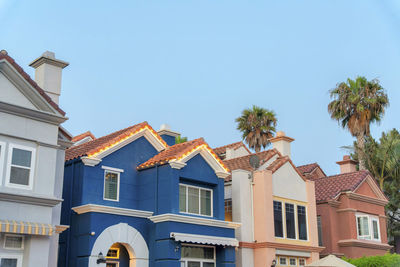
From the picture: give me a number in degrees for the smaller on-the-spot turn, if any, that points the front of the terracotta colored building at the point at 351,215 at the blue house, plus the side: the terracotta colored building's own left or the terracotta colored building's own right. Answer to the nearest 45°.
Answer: approximately 90° to the terracotta colored building's own right

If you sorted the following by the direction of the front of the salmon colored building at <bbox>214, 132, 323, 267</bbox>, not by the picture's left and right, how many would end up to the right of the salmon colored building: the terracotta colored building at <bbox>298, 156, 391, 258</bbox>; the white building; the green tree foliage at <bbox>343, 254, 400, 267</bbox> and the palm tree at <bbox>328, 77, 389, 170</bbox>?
1

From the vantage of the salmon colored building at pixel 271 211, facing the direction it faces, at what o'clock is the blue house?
The blue house is roughly at 3 o'clock from the salmon colored building.

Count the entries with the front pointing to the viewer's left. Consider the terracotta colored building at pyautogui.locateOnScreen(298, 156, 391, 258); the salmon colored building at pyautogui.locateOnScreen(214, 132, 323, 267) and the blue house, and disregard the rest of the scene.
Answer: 0

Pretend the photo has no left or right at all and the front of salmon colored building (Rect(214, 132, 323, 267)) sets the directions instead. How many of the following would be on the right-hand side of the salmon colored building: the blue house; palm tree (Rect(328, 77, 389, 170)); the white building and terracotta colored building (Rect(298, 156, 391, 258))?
2

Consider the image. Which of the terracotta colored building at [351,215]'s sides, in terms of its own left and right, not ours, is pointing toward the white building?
right

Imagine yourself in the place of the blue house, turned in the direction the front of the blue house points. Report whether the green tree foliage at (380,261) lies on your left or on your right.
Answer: on your left

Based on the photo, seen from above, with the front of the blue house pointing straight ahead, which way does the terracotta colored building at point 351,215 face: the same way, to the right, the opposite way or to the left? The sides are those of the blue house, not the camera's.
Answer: the same way

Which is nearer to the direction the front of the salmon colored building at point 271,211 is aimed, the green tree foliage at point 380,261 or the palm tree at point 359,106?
the green tree foliage

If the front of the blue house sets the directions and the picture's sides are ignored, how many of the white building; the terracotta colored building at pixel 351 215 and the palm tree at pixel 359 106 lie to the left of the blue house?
2

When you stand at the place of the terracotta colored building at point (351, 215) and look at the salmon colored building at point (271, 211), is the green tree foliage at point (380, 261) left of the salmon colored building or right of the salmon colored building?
left

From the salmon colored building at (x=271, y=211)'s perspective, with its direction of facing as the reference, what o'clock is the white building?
The white building is roughly at 3 o'clock from the salmon colored building.

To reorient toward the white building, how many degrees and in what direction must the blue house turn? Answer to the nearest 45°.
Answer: approximately 90° to its right

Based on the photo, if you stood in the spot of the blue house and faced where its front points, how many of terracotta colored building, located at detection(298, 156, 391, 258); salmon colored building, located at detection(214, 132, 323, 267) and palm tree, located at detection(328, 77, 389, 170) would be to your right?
0

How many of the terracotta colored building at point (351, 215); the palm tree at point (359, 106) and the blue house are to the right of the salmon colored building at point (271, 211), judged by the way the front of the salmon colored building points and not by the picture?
1

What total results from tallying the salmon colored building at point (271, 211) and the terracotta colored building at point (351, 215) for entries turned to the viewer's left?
0

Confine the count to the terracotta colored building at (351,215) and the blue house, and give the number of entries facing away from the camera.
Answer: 0

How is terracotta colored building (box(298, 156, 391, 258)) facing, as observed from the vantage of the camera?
facing the viewer and to the right of the viewer

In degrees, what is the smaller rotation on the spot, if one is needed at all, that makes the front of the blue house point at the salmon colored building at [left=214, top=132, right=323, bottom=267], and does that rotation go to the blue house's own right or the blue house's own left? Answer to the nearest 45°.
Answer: approximately 90° to the blue house's own left

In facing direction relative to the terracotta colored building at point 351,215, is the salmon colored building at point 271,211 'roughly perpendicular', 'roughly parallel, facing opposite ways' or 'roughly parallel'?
roughly parallel

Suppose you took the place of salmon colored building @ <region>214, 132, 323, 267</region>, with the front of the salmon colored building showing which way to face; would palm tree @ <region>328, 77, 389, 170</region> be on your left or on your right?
on your left

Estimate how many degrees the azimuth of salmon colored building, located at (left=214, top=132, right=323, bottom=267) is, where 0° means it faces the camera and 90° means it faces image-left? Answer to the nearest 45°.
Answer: approximately 315°
